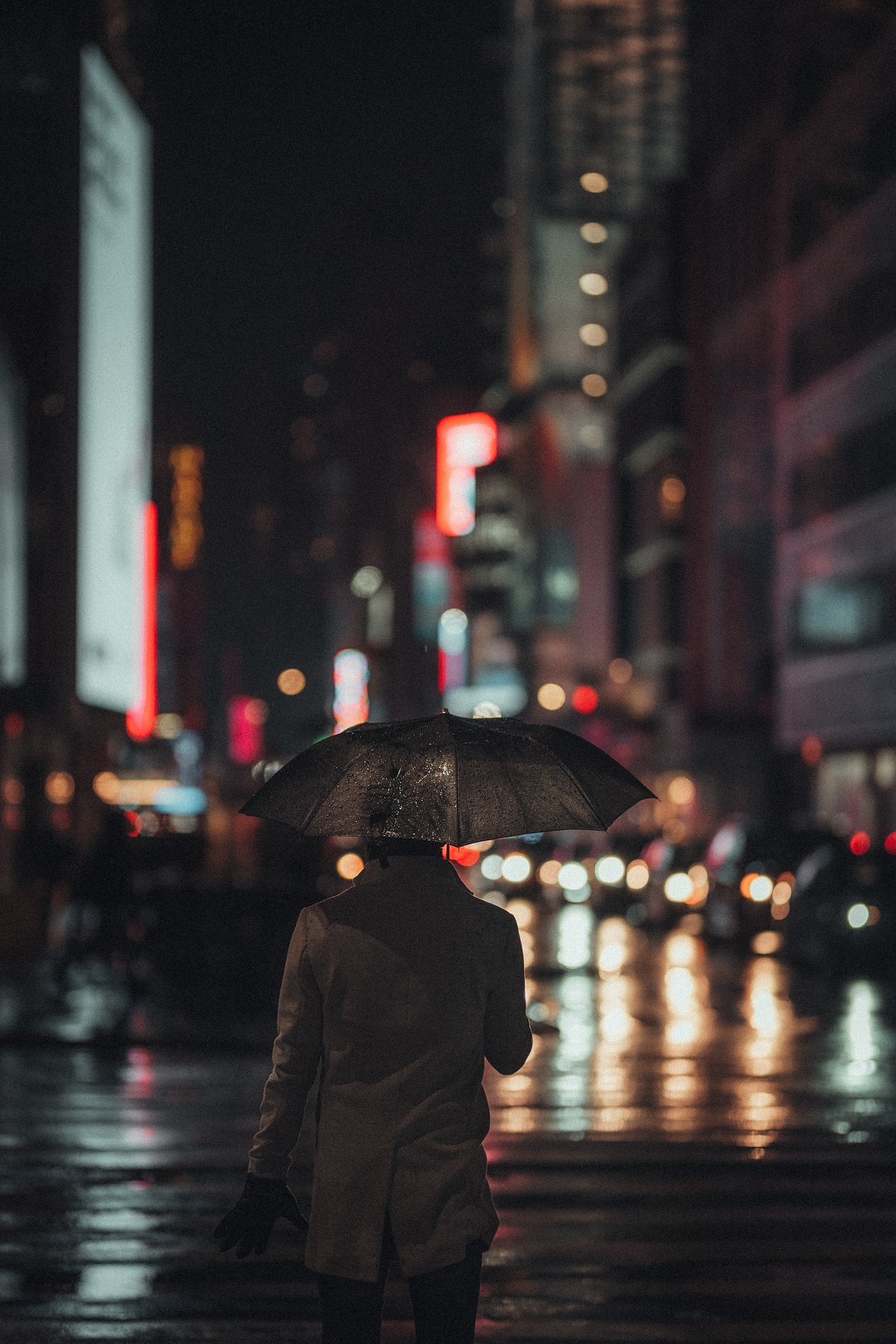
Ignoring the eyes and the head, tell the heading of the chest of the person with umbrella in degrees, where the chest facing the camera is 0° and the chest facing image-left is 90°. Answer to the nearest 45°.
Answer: approximately 180°

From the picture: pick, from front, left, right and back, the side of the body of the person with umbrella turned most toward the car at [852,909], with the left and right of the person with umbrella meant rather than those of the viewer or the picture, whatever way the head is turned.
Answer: front

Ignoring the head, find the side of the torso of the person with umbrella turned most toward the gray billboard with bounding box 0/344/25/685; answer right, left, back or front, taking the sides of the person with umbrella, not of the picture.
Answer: front
